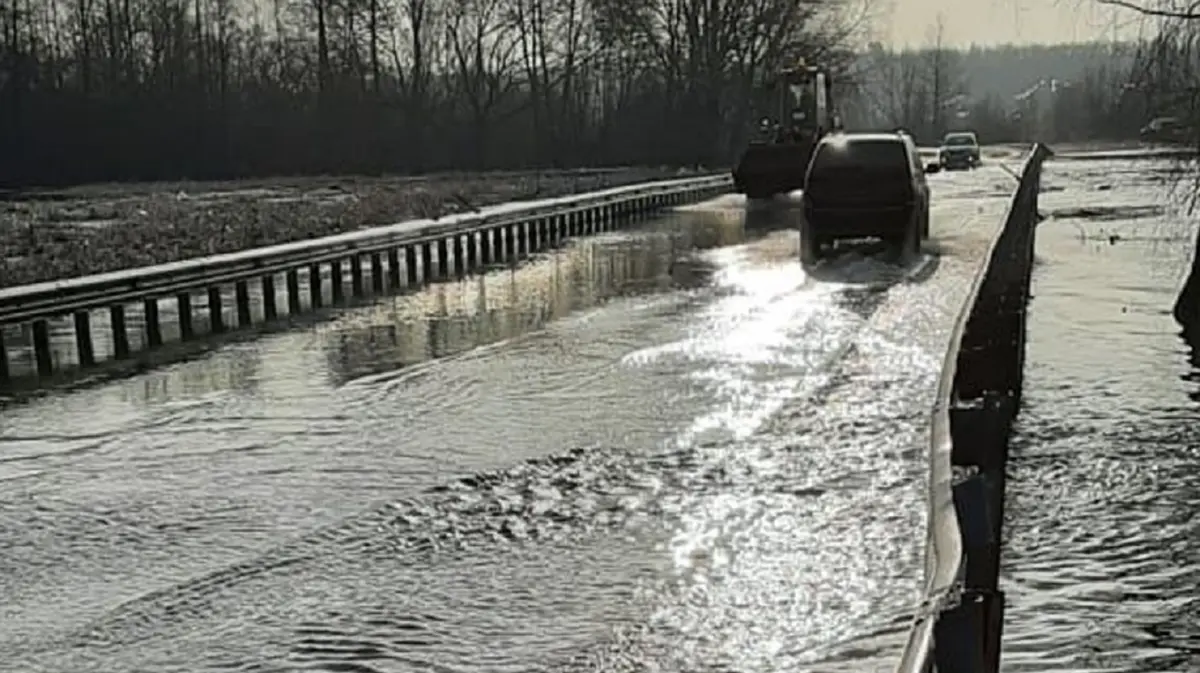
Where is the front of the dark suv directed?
away from the camera

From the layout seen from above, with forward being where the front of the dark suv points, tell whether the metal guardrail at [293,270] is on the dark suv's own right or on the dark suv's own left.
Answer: on the dark suv's own left

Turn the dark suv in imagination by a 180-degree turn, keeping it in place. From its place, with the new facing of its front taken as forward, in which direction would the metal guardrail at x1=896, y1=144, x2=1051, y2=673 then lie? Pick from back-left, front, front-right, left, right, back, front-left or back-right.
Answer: front
